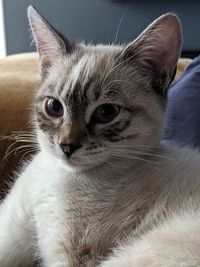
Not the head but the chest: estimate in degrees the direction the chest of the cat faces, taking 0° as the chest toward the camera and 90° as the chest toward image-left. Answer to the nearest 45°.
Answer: approximately 45°
